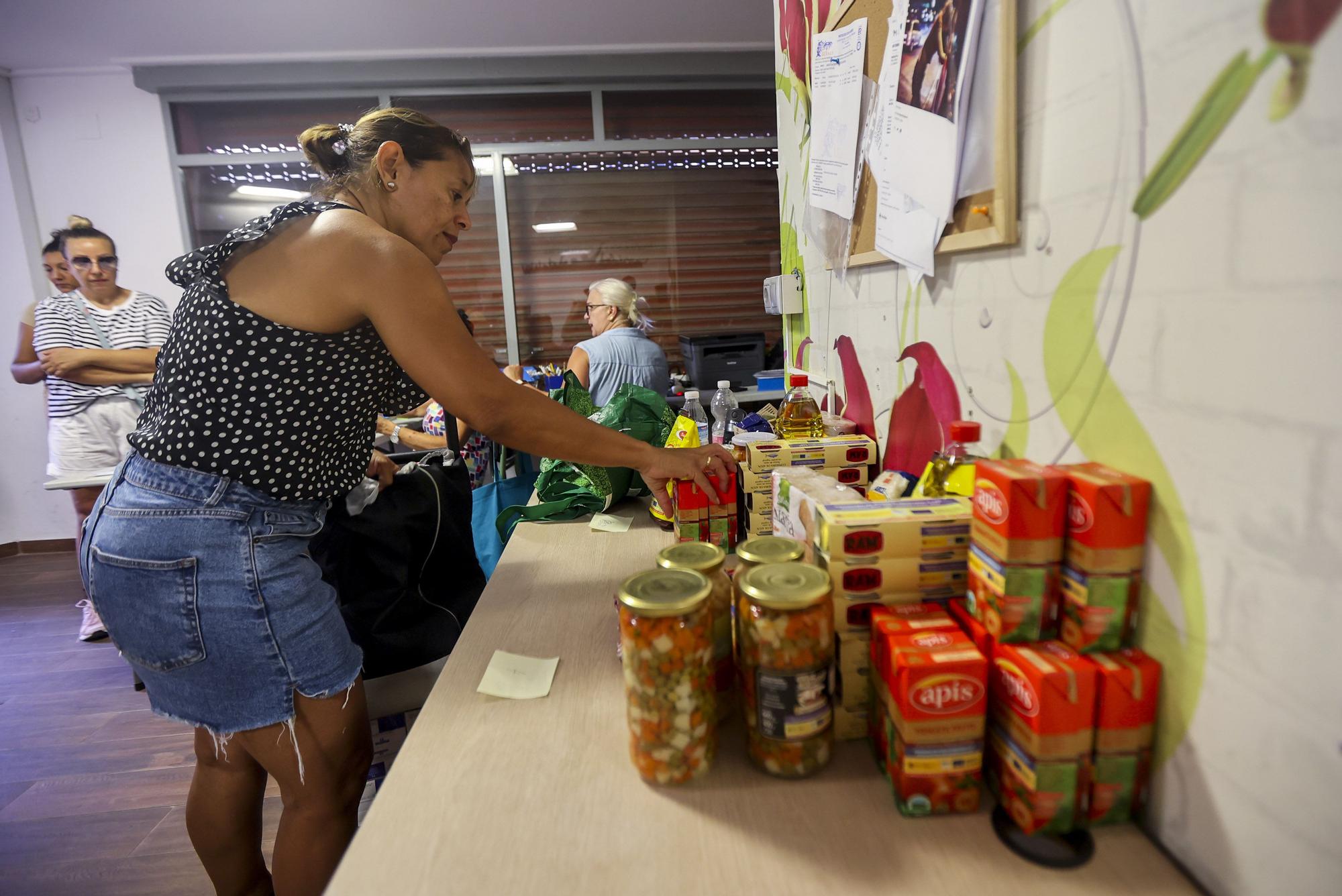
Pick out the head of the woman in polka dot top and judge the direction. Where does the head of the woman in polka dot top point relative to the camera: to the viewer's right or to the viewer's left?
to the viewer's right

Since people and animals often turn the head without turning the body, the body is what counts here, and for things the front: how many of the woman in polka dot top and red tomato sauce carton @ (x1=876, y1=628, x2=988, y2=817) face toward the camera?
1

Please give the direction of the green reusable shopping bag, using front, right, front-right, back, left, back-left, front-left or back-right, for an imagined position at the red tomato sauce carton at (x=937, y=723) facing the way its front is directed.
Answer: back-right

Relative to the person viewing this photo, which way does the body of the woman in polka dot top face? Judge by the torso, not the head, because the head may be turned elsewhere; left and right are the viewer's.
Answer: facing away from the viewer and to the right of the viewer

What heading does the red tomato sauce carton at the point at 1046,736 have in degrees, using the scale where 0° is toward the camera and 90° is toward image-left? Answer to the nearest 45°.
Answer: approximately 45°

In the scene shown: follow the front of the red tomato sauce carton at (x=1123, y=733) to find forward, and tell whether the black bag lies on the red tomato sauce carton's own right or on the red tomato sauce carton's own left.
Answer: on the red tomato sauce carton's own right

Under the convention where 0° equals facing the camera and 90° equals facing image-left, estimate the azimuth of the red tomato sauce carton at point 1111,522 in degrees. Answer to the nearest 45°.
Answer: approximately 45°

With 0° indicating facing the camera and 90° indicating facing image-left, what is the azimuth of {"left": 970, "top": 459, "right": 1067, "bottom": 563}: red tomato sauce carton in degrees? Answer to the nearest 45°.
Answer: approximately 45°
